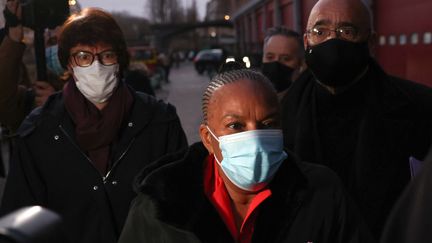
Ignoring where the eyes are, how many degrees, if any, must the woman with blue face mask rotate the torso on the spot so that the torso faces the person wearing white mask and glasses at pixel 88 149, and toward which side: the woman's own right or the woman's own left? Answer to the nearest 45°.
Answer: approximately 135° to the woman's own right

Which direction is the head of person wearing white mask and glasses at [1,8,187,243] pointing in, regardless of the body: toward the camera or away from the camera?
toward the camera

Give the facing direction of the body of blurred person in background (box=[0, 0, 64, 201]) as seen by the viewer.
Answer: to the viewer's right

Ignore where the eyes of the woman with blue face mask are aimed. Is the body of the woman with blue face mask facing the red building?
no

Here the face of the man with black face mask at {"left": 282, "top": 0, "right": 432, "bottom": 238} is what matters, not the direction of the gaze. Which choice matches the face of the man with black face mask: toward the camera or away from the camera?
toward the camera

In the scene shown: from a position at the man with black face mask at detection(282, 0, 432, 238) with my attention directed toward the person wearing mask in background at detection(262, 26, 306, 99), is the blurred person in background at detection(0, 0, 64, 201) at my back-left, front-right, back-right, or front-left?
front-left

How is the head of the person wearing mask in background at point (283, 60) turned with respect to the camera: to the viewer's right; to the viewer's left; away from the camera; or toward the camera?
toward the camera

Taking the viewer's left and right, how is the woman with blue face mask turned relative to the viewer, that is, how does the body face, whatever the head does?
facing the viewer

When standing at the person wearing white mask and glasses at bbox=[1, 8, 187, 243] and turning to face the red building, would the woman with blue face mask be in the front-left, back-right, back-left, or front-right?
back-right

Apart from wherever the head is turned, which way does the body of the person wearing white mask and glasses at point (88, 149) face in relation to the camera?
toward the camera

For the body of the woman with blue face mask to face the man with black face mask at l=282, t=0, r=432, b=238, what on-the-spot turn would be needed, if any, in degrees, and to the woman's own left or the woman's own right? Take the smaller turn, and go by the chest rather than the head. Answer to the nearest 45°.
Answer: approximately 135° to the woman's own left

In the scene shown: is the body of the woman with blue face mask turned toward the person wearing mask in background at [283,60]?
no

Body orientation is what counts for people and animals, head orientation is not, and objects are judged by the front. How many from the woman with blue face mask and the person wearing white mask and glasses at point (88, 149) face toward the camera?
2
